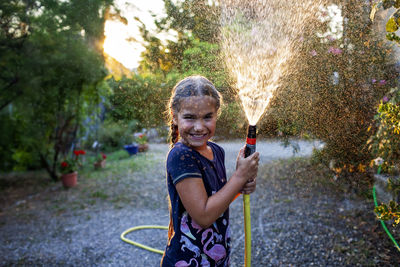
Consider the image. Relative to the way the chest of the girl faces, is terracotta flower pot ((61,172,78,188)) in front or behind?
behind

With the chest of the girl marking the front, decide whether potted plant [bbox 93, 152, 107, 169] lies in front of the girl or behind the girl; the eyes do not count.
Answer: behind

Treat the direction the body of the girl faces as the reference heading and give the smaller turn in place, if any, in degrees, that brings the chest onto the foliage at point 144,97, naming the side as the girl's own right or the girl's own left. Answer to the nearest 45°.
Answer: approximately 135° to the girl's own left

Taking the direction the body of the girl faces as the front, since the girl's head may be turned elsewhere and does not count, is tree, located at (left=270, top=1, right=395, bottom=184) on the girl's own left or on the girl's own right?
on the girl's own left

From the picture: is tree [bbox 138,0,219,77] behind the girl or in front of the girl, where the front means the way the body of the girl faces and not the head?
behind

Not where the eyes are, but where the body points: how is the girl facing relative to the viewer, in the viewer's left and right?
facing the viewer and to the right of the viewer
